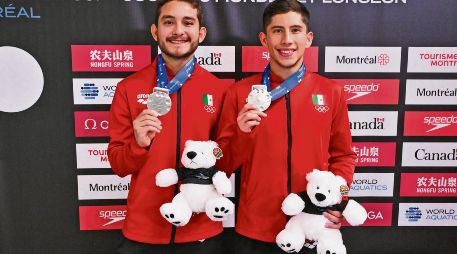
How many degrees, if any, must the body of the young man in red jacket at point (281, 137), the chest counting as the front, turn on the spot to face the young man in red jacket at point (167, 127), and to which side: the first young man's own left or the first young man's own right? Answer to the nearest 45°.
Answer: approximately 90° to the first young man's own right

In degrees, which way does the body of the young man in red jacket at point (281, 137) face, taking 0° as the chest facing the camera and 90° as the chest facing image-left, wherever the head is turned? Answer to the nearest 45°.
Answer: approximately 0°

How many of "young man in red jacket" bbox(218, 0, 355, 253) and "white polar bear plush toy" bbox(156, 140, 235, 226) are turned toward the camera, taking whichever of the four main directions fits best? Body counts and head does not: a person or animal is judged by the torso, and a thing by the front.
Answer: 2

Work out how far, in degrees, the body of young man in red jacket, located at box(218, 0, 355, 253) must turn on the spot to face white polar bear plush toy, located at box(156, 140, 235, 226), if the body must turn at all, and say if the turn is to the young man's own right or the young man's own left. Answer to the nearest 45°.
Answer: approximately 90° to the young man's own right

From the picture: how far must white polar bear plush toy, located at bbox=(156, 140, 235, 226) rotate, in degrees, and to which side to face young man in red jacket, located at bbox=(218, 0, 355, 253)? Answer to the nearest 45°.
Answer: approximately 90° to its left

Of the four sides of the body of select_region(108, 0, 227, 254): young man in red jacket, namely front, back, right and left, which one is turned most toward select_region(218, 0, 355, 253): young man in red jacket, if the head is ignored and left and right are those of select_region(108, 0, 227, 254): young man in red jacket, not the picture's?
left
